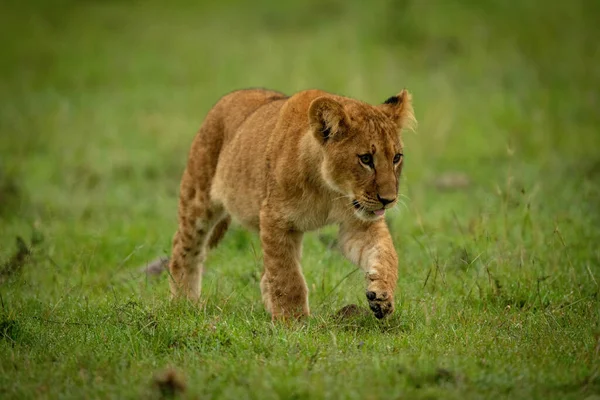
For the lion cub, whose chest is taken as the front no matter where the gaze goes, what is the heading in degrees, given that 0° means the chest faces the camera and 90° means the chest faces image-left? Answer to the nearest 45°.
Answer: approximately 315°
